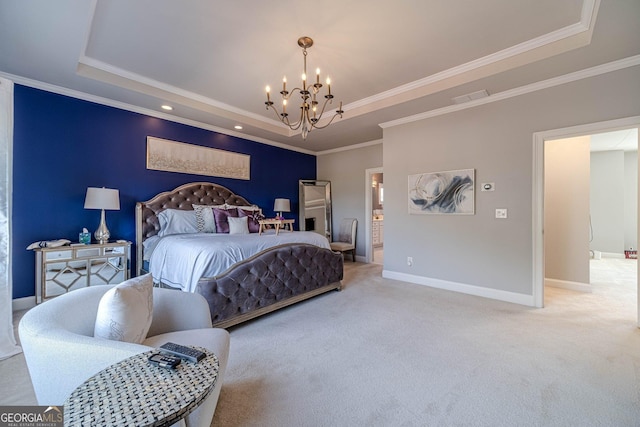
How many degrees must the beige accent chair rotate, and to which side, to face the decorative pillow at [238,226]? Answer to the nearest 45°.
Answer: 0° — it already faces it

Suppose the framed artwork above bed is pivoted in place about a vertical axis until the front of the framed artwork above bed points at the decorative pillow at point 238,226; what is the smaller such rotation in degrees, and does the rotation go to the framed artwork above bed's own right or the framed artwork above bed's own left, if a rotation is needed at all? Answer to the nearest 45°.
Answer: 0° — it already faces it

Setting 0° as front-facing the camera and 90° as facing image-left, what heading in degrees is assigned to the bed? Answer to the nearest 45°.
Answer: approximately 315°

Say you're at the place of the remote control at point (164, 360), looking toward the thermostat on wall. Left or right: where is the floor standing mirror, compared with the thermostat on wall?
left

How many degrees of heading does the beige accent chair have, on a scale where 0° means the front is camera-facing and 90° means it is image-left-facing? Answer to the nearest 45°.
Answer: approximately 45°
